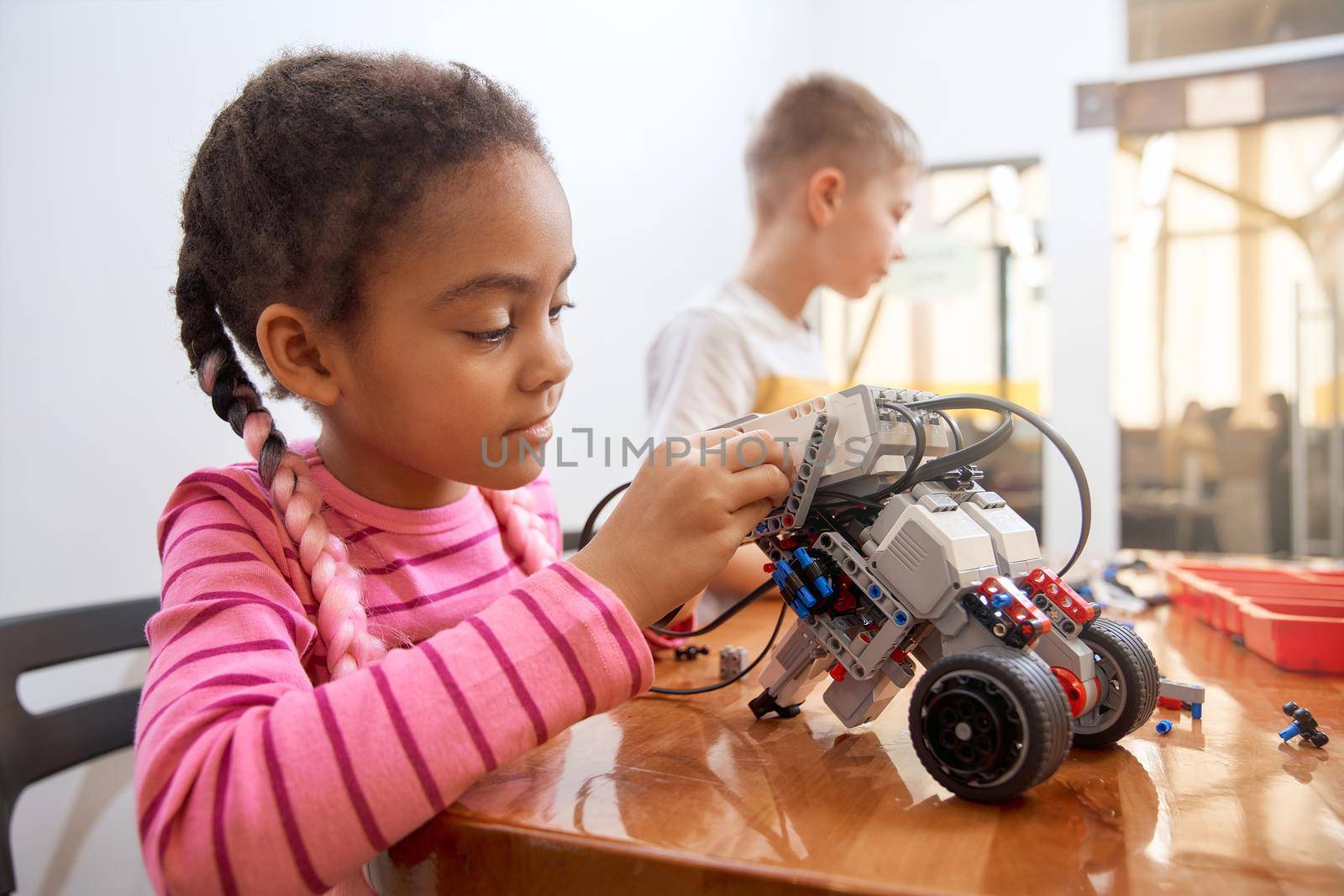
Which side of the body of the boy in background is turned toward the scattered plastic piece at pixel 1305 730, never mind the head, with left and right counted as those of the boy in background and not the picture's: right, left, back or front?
right

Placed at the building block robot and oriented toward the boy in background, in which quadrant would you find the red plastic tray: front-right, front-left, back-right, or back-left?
front-right

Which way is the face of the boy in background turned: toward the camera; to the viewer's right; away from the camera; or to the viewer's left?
to the viewer's right

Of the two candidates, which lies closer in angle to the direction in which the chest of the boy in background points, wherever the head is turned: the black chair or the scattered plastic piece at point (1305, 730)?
the scattered plastic piece

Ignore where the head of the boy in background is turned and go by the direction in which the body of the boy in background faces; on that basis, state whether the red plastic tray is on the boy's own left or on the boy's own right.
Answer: on the boy's own right

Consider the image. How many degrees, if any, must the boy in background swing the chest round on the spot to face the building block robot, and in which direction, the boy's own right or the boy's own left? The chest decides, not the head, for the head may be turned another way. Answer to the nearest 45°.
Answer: approximately 90° to the boy's own right

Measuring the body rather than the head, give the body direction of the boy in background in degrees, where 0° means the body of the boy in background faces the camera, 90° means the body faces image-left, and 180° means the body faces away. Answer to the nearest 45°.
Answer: approximately 270°
